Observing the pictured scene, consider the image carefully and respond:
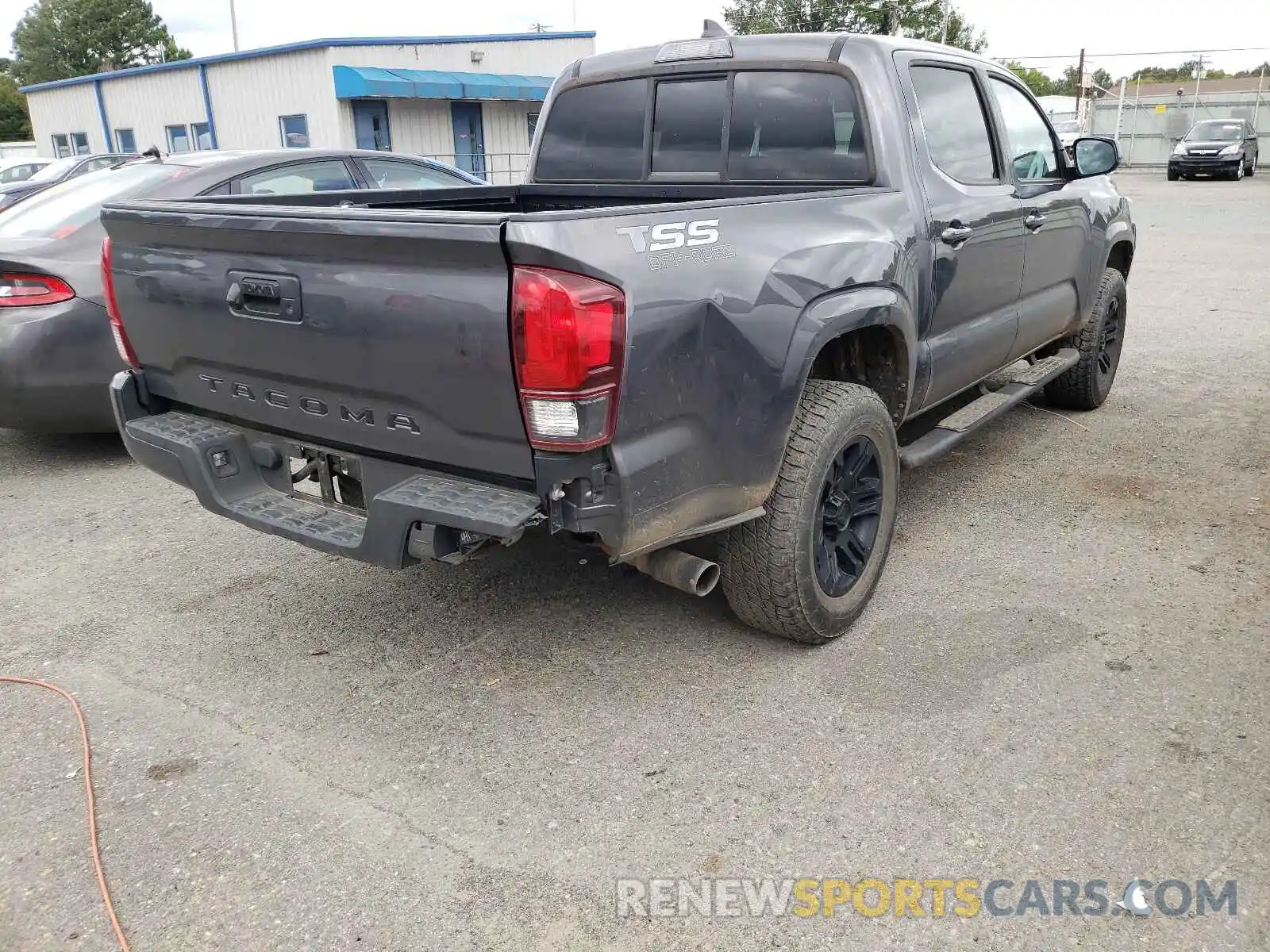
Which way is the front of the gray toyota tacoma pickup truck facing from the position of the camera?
facing away from the viewer and to the right of the viewer

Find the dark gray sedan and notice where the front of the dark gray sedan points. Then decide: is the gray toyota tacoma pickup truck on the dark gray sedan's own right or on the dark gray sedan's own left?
on the dark gray sedan's own right

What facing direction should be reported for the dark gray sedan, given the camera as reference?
facing away from the viewer and to the right of the viewer

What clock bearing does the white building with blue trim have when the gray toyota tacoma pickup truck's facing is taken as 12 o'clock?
The white building with blue trim is roughly at 10 o'clock from the gray toyota tacoma pickup truck.

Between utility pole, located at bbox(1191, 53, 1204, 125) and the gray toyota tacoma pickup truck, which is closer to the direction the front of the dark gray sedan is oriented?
the utility pole

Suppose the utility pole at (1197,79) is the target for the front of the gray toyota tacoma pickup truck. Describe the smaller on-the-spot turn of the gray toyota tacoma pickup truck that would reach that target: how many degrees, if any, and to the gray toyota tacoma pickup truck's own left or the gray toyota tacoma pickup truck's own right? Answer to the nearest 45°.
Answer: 0° — it already faces it

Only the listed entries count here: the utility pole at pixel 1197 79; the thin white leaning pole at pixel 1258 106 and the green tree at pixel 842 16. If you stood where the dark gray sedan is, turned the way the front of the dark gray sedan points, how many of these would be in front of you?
3

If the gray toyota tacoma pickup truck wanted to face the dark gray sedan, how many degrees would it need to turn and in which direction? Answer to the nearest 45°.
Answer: approximately 90° to its left

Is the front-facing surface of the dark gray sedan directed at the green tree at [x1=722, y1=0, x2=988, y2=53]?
yes

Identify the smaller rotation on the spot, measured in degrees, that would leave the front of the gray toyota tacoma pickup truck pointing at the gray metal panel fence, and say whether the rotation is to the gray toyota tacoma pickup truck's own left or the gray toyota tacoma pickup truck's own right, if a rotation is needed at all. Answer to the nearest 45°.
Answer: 0° — it already faces it
